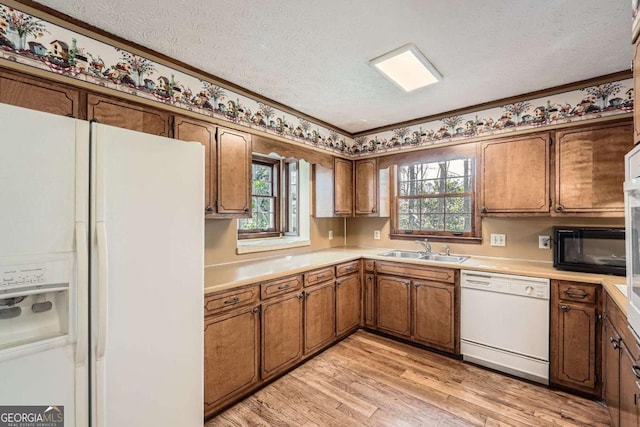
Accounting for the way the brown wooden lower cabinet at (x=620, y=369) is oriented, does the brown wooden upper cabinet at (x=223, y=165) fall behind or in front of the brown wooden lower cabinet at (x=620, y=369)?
in front

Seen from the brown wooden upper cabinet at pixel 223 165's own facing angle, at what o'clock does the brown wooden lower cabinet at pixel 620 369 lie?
The brown wooden lower cabinet is roughly at 12 o'clock from the brown wooden upper cabinet.

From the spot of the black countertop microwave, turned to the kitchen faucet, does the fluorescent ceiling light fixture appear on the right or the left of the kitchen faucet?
left

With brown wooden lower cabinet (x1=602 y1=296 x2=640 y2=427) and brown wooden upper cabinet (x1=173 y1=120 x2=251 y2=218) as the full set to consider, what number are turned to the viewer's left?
1

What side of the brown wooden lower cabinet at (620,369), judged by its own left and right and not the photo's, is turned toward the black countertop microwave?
right

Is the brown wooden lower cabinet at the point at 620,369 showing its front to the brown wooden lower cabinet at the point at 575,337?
no

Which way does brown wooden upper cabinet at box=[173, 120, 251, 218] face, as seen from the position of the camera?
facing the viewer and to the right of the viewer

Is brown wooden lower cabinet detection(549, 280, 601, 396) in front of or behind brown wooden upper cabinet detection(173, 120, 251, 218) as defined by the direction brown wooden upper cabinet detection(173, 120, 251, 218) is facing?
in front

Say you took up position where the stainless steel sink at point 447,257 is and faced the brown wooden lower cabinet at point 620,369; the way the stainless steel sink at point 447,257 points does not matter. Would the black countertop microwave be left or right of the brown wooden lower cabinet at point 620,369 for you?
left

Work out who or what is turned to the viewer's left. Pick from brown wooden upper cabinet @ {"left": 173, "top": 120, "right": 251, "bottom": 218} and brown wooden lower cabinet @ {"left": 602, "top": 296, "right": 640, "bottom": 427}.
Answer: the brown wooden lower cabinet

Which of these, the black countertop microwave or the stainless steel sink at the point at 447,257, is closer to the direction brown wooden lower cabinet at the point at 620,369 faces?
the stainless steel sink

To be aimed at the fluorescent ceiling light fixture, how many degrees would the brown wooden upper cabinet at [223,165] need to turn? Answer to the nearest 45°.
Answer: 0° — it already faces it

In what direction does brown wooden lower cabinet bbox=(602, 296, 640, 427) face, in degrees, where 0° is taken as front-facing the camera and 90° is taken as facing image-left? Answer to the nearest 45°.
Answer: approximately 90°
